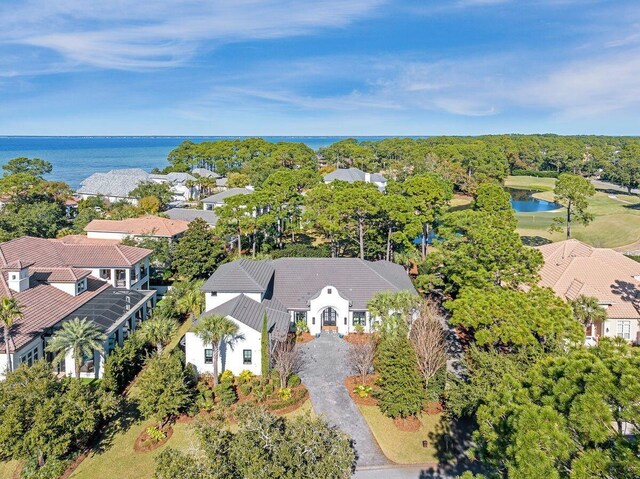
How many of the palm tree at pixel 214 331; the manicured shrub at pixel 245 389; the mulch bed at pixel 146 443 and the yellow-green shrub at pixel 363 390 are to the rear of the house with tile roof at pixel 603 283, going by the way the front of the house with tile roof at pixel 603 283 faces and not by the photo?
0

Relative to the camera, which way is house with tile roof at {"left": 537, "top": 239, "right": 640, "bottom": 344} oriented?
toward the camera

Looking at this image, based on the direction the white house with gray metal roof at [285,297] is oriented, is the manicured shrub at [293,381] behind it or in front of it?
in front

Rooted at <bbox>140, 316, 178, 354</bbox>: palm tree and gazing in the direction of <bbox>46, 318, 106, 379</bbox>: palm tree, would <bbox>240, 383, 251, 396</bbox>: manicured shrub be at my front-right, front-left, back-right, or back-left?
back-left

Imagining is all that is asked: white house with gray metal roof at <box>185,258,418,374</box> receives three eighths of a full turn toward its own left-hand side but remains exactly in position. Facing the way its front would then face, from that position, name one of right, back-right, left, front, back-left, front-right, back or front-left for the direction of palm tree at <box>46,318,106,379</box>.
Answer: back

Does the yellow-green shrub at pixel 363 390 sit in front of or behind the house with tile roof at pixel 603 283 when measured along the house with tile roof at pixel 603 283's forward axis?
in front

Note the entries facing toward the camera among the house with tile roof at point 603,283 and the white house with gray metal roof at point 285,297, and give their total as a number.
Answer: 2

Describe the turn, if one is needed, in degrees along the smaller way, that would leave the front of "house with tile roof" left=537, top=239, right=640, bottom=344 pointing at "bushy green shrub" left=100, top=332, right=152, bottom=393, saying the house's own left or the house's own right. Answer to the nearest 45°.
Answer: approximately 45° to the house's own right

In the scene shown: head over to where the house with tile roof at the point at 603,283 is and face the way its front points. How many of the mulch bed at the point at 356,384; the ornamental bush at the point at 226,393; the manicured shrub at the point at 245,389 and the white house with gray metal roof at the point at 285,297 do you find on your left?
0

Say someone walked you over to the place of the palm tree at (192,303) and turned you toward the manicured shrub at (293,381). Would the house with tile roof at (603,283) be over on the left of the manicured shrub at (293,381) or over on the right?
left

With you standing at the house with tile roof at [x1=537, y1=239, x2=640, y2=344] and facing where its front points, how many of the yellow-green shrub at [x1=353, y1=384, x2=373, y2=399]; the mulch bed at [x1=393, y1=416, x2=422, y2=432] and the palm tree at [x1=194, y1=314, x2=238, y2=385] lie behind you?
0

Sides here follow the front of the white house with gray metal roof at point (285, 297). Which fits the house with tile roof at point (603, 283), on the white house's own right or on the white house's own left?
on the white house's own left

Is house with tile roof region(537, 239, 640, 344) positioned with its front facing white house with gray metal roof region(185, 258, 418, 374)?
no

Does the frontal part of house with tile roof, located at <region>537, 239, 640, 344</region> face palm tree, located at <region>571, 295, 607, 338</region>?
yes
